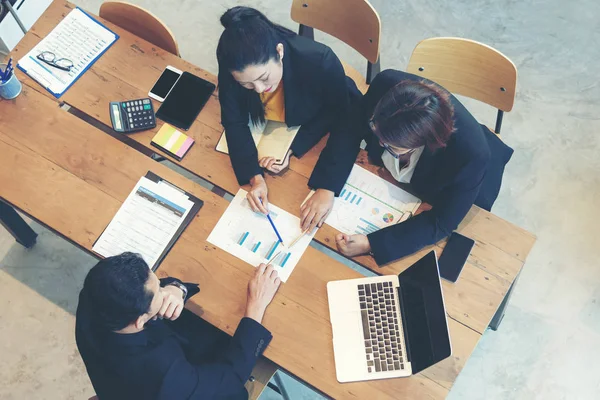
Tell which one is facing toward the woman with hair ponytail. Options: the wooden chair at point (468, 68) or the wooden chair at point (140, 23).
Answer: the wooden chair at point (468, 68)

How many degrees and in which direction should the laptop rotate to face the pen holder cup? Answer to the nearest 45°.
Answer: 0° — it already faces it

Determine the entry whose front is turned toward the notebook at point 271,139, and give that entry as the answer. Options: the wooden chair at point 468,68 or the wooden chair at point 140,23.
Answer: the wooden chair at point 468,68

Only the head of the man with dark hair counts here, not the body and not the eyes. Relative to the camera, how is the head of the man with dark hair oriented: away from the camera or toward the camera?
away from the camera

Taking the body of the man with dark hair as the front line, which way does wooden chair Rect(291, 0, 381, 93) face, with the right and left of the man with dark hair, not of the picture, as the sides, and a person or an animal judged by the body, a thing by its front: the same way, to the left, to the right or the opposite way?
the opposite way

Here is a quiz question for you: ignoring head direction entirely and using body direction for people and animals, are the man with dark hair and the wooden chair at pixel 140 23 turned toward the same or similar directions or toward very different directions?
very different directions

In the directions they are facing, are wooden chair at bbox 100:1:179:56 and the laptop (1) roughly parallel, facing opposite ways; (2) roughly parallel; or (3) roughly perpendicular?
roughly perpendicular

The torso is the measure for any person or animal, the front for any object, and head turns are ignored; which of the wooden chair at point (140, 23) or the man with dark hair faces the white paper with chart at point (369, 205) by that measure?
the man with dark hair

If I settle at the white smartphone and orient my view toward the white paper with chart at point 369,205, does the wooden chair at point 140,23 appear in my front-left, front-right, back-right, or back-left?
back-left

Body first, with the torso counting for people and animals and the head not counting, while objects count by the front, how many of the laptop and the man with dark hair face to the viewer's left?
1

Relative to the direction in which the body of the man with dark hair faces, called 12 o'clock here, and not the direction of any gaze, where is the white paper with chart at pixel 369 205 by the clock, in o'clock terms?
The white paper with chart is roughly at 12 o'clock from the man with dark hair.
